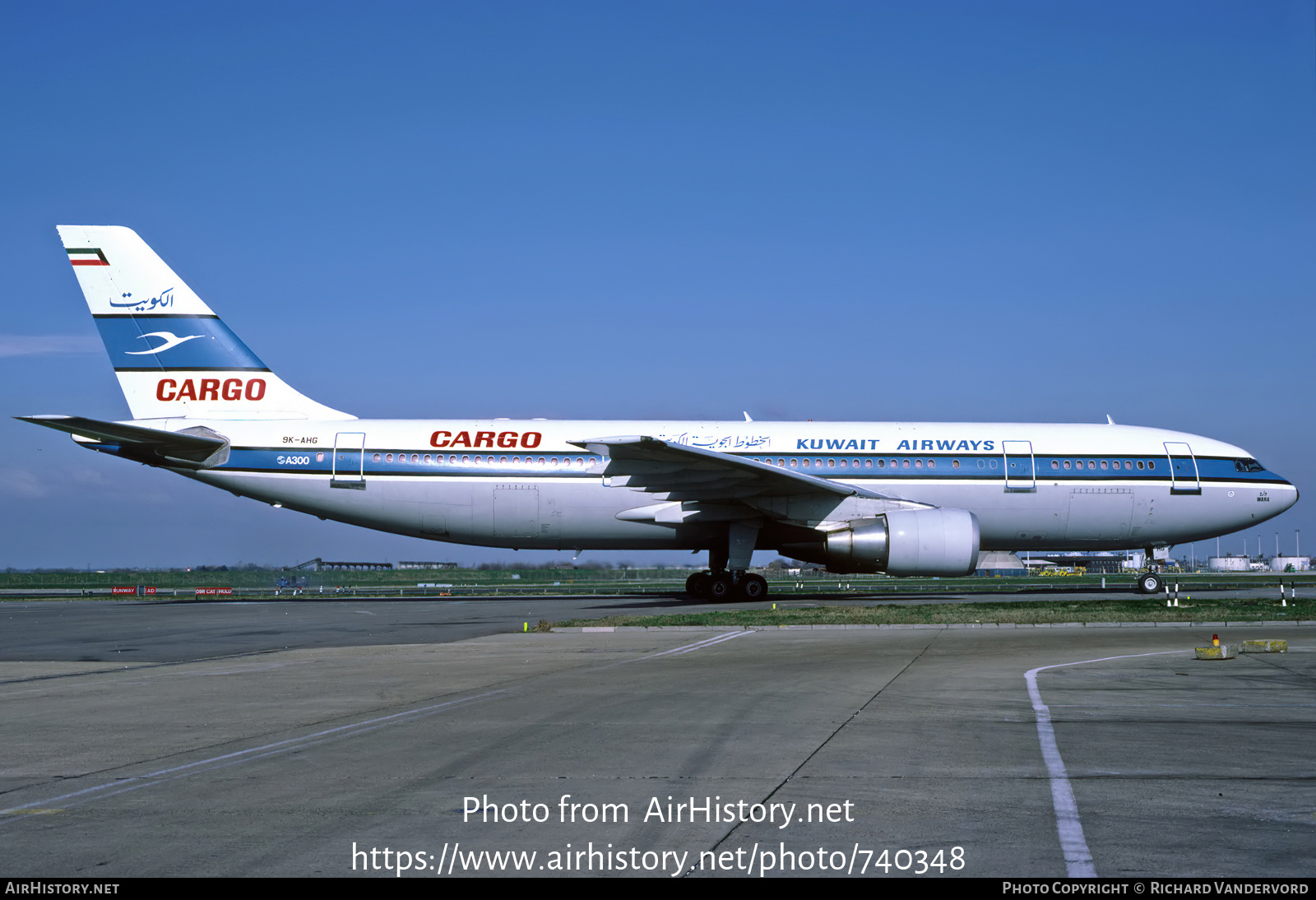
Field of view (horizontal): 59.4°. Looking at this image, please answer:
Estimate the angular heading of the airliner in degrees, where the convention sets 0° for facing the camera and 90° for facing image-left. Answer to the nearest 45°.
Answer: approximately 270°
